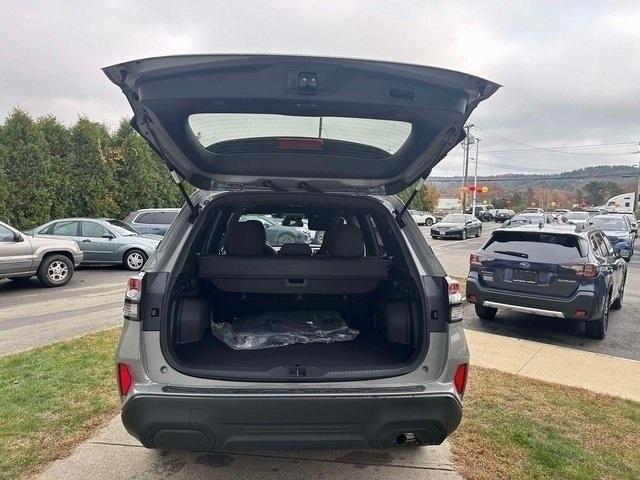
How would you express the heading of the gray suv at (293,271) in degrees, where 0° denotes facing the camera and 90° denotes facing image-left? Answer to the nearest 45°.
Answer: approximately 180°

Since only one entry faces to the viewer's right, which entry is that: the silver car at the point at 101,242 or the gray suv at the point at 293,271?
the silver car

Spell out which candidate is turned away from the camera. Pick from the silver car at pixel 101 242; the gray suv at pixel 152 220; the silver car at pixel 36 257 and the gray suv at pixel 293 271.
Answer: the gray suv at pixel 293 271

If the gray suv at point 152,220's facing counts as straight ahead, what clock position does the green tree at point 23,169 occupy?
The green tree is roughly at 7 o'clock from the gray suv.

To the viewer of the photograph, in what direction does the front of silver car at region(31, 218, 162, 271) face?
facing to the right of the viewer

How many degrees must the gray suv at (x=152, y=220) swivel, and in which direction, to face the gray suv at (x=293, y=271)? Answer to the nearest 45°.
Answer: approximately 90° to its right

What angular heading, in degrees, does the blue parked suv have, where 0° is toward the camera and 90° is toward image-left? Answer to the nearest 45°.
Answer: approximately 225°

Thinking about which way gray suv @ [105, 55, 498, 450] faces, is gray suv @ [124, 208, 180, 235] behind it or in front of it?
in front

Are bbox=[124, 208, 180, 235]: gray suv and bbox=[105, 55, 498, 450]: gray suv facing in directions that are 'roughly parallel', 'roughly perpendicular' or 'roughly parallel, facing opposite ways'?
roughly perpendicular
